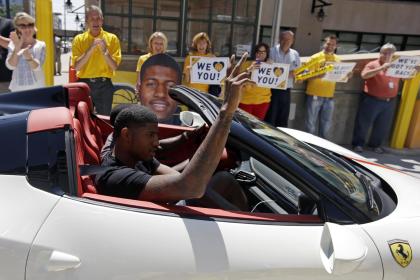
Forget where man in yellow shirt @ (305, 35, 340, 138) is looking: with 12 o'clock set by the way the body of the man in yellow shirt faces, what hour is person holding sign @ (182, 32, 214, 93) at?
The person holding sign is roughly at 2 o'clock from the man in yellow shirt.

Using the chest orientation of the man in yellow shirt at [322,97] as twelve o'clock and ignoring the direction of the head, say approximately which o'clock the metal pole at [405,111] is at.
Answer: The metal pole is roughly at 8 o'clock from the man in yellow shirt.

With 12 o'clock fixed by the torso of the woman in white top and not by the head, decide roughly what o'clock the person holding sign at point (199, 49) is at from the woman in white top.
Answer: The person holding sign is roughly at 9 o'clock from the woman in white top.

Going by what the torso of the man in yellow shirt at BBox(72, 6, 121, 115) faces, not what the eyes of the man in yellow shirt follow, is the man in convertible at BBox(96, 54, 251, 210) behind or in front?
in front

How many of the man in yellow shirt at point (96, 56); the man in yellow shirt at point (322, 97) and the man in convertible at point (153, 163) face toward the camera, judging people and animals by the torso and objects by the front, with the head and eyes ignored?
2

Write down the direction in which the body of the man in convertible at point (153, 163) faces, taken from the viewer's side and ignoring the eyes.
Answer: to the viewer's right

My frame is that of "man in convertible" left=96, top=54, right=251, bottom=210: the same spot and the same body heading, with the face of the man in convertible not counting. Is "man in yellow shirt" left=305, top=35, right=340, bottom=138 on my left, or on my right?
on my left

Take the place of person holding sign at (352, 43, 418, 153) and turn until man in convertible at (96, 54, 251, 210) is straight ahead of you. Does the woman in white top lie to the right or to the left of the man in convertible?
right

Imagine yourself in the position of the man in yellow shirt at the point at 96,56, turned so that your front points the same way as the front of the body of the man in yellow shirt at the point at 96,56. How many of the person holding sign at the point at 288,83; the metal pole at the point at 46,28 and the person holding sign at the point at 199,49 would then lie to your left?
2

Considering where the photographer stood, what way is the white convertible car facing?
facing to the right of the viewer

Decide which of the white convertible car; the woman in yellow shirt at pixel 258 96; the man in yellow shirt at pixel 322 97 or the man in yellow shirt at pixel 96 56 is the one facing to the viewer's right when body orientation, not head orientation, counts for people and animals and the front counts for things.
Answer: the white convertible car

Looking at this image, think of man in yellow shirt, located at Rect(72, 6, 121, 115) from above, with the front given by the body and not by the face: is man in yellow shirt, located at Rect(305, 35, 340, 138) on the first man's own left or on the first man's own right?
on the first man's own left
